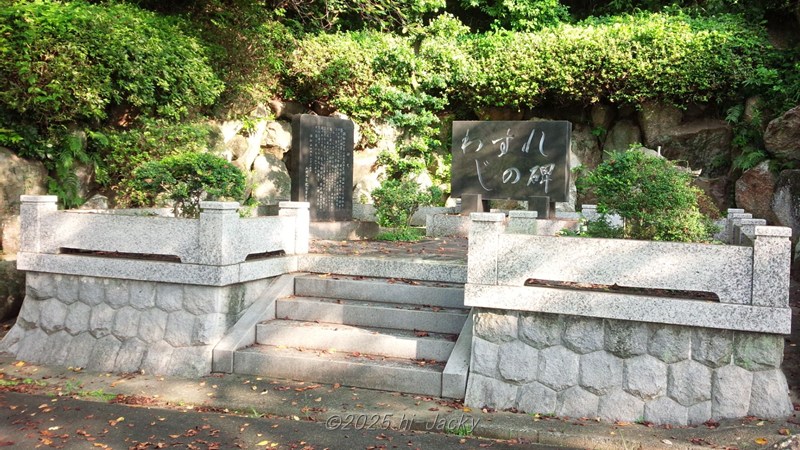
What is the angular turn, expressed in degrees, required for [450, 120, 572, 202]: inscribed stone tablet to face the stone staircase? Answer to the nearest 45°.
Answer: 0° — it already faces it

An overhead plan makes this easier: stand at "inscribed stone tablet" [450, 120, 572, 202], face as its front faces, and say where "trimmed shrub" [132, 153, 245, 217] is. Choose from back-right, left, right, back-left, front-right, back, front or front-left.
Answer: front-right

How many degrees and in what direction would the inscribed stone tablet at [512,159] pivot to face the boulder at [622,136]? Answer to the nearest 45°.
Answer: approximately 135° to its left

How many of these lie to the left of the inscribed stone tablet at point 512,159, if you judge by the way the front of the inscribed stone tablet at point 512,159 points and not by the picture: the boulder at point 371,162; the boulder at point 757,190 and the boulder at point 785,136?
2

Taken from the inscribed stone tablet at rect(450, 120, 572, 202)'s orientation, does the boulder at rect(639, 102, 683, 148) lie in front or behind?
behind

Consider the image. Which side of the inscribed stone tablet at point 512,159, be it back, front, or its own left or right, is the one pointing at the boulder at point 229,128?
right

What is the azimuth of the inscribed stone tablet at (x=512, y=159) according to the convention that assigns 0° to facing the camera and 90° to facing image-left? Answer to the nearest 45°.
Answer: approximately 0°

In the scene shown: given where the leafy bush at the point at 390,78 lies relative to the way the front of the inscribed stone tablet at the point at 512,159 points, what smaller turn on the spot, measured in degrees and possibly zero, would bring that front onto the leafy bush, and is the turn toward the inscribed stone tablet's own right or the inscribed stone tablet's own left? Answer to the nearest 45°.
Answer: approximately 135° to the inscribed stone tablet's own right

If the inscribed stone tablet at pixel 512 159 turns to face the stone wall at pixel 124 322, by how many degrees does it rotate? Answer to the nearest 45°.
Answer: approximately 45° to its right

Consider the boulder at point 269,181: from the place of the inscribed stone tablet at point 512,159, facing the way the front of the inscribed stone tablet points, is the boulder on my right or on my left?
on my right

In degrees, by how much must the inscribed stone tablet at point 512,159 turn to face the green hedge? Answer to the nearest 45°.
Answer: approximately 135° to its left

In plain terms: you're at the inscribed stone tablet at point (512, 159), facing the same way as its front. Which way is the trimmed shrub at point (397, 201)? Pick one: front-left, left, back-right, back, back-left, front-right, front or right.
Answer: front-right

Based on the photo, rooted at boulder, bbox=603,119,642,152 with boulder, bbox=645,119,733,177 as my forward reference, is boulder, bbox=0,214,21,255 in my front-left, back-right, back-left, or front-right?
back-right

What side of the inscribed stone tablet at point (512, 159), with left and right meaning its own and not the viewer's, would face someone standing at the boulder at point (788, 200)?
left
